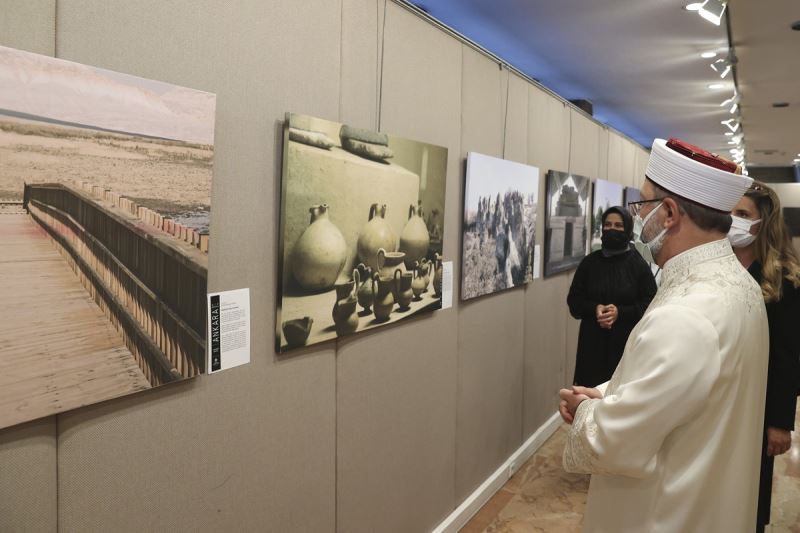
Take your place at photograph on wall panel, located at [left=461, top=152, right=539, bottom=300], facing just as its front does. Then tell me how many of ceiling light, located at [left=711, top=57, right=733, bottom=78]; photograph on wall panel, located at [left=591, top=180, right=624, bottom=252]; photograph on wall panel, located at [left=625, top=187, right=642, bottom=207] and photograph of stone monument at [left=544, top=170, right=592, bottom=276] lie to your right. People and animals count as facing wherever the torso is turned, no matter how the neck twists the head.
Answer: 0

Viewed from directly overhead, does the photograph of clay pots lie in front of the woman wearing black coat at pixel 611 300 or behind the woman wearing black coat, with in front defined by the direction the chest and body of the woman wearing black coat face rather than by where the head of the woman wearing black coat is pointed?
in front

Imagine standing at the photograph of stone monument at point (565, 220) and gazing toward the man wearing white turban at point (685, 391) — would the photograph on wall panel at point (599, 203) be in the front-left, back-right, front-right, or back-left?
back-left

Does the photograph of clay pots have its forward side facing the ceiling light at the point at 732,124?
no

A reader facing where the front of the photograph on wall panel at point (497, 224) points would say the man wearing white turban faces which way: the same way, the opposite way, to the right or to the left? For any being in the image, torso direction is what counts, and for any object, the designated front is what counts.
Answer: the opposite way

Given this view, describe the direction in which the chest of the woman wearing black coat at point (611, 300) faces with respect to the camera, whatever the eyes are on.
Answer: toward the camera

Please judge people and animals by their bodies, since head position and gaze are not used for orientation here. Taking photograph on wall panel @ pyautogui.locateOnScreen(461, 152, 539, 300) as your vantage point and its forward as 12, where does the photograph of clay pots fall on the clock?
The photograph of clay pots is roughly at 2 o'clock from the photograph on wall panel.

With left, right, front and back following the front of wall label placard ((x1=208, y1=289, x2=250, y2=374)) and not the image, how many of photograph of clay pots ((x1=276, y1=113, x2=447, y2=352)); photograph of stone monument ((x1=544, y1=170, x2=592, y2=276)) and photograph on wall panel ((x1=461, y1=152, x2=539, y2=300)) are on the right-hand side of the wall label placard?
0

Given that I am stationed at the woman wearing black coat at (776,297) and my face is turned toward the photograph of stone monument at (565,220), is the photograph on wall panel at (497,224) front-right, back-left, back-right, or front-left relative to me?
front-left

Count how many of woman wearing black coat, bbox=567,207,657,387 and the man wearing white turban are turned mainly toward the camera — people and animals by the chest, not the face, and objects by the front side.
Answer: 1

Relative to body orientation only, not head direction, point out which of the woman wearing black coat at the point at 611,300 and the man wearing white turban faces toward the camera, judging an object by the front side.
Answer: the woman wearing black coat

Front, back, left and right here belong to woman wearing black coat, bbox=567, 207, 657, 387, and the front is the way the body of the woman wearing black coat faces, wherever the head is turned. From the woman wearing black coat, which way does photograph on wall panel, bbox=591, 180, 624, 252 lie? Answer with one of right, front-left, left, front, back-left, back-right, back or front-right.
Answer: back

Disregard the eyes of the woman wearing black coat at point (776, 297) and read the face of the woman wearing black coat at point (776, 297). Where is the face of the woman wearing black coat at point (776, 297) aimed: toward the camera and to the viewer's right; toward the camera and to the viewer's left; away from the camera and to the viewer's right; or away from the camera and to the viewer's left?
toward the camera and to the viewer's left

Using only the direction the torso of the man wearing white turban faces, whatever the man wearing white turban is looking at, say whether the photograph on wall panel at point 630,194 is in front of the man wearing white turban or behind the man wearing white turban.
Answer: in front

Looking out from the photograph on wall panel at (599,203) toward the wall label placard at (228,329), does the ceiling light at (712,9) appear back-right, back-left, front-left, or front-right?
front-left

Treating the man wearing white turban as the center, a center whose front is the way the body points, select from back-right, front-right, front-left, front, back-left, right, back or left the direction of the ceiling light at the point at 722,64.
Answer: front-right
